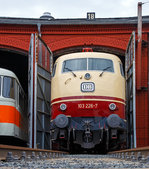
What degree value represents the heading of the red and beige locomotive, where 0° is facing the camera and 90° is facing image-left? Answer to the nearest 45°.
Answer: approximately 0°
